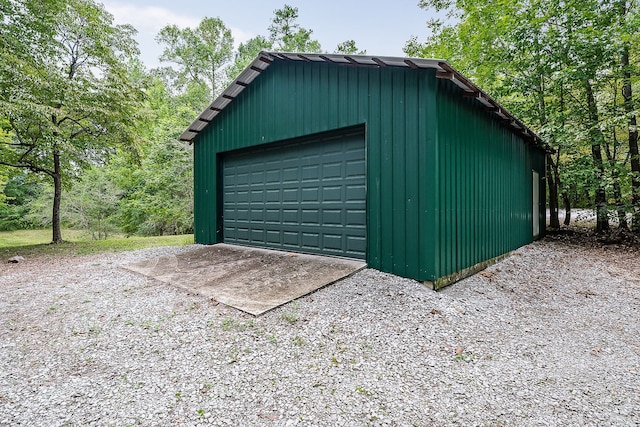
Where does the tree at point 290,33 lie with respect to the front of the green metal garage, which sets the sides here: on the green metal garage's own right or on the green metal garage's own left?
on the green metal garage's own right

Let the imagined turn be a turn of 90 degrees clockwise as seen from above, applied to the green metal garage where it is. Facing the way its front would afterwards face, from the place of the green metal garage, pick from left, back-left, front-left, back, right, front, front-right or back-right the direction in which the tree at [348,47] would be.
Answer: front-right

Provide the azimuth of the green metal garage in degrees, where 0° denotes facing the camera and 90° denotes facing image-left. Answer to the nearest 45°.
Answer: approximately 45°

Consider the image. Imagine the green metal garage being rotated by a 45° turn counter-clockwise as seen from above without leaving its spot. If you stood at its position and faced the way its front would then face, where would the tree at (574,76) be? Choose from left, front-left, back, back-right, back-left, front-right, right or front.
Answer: back-left

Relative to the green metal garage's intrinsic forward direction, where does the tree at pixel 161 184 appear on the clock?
The tree is roughly at 3 o'clock from the green metal garage.
